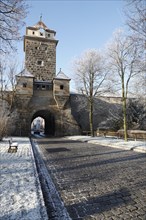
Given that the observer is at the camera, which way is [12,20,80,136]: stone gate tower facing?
facing the viewer
